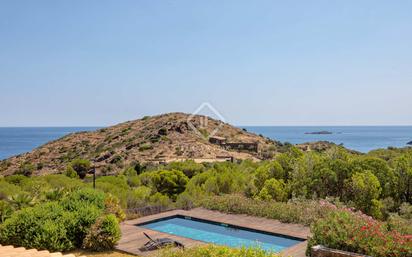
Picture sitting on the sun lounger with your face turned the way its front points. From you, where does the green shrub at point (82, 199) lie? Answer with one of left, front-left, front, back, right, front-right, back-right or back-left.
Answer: back-left

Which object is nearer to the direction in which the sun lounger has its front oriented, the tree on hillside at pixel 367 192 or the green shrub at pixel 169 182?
the tree on hillside

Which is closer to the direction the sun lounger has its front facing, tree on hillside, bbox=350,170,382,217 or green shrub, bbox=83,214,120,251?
the tree on hillside

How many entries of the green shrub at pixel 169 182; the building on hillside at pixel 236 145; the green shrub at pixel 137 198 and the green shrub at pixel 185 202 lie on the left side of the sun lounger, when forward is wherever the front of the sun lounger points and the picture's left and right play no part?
4

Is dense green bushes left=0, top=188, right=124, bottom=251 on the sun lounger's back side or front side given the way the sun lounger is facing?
on the back side

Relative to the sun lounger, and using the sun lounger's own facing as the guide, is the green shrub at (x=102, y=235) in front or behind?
behind

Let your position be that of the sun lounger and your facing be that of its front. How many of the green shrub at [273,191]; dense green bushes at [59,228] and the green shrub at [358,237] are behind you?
1

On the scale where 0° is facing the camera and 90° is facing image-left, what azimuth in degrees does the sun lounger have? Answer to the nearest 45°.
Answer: approximately 270°

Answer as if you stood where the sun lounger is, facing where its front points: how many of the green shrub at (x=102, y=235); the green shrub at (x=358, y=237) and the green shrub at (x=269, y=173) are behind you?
1

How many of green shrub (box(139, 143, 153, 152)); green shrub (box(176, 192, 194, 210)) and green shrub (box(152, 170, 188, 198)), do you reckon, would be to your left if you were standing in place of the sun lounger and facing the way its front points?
3

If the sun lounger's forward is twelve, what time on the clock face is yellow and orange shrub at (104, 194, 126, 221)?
The yellow and orange shrub is roughly at 8 o'clock from the sun lounger.

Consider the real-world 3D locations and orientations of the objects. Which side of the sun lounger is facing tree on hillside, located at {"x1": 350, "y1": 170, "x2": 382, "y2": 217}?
front

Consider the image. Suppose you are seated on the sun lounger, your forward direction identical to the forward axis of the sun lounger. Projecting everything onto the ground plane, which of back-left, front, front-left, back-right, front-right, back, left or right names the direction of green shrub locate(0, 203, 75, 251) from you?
back

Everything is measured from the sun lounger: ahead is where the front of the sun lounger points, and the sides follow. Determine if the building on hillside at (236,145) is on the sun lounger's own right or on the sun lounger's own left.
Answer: on the sun lounger's own left

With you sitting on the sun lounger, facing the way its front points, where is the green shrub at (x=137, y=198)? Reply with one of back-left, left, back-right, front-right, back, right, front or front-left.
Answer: left

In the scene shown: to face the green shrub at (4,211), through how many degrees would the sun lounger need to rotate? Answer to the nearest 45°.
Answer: approximately 180°

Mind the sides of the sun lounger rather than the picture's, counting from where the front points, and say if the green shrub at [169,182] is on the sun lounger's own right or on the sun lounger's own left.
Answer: on the sun lounger's own left
